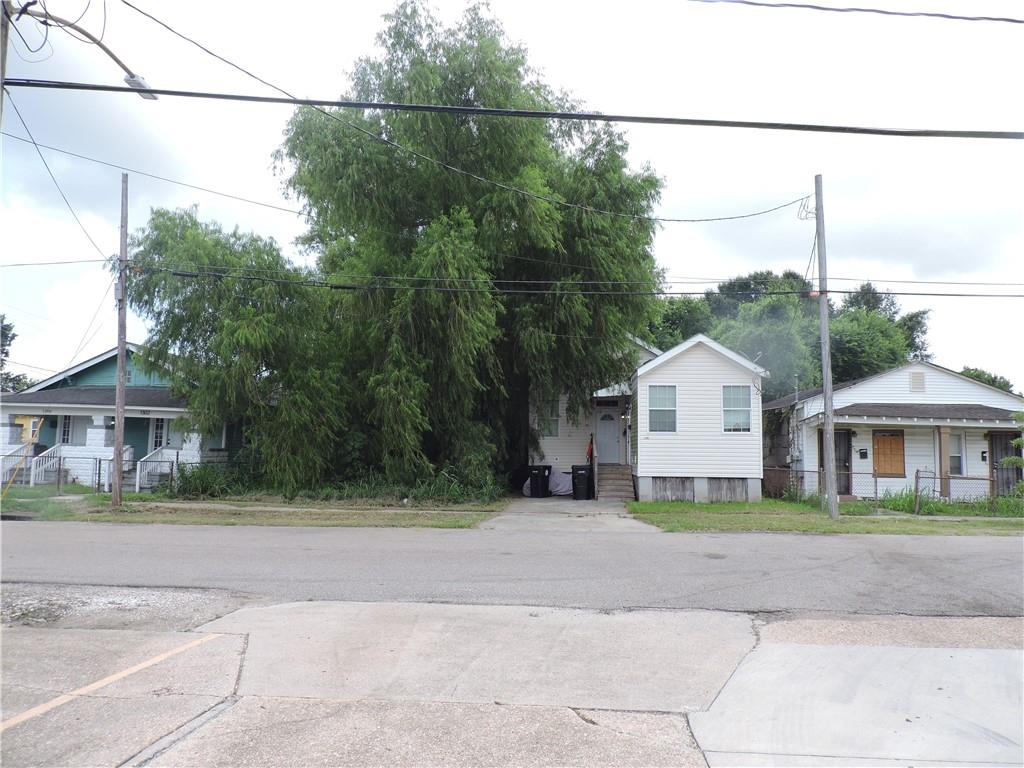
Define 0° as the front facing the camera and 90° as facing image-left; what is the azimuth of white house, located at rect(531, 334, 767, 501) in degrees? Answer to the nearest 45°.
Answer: approximately 0°

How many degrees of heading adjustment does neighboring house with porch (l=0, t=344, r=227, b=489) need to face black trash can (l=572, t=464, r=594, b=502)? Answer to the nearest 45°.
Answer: approximately 45° to its left

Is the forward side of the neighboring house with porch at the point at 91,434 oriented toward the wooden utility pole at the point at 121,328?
yes

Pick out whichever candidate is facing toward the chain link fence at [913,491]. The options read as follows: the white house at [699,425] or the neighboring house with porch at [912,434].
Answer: the neighboring house with porch

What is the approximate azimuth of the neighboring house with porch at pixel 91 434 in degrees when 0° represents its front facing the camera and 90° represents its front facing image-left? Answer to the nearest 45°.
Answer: approximately 0°

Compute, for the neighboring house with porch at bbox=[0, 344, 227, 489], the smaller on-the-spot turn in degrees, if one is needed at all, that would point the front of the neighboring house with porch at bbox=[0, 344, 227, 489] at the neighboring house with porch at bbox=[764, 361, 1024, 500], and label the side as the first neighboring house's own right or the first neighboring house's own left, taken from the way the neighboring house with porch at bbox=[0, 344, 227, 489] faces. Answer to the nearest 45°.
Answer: approximately 45° to the first neighboring house's own left

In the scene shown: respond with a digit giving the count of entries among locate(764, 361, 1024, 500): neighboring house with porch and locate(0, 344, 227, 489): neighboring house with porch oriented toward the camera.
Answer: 2

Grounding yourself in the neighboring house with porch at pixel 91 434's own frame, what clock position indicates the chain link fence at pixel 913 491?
The chain link fence is roughly at 10 o'clock from the neighboring house with porch.

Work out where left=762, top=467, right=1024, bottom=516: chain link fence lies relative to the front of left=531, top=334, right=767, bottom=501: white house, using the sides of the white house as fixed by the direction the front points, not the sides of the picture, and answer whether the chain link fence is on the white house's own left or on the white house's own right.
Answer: on the white house's own left

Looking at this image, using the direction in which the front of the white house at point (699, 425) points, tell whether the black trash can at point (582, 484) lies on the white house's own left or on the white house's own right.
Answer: on the white house's own right

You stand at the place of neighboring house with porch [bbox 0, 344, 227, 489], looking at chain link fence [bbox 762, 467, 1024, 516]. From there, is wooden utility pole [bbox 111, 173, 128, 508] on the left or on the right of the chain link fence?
right
